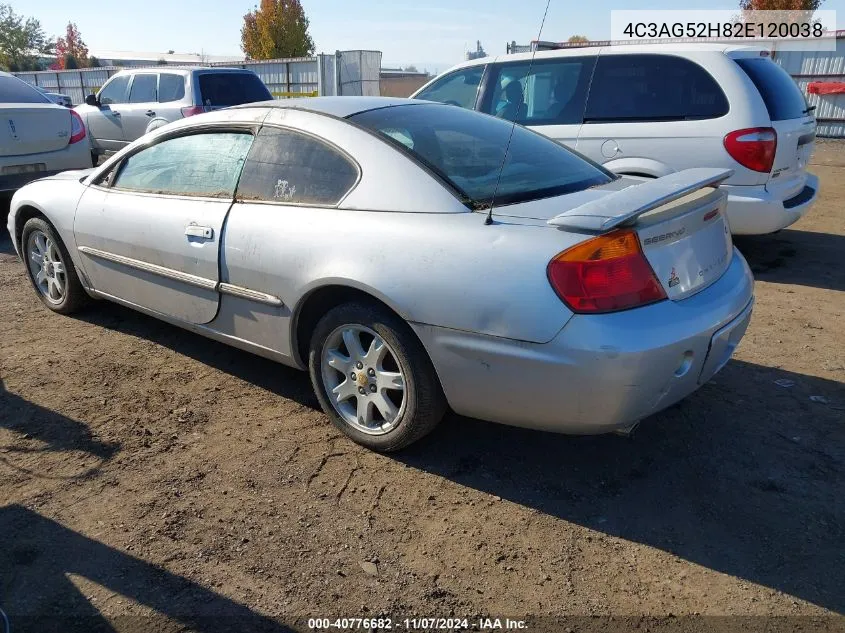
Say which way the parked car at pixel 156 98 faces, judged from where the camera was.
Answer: facing away from the viewer and to the left of the viewer

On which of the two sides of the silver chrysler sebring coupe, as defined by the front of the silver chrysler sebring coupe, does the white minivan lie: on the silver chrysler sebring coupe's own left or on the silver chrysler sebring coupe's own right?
on the silver chrysler sebring coupe's own right

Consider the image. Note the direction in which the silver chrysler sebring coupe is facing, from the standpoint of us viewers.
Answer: facing away from the viewer and to the left of the viewer

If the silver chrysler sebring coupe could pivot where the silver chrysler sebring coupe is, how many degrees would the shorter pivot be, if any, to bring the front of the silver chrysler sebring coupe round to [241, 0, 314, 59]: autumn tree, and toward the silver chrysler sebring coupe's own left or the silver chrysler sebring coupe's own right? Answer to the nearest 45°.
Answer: approximately 45° to the silver chrysler sebring coupe's own right

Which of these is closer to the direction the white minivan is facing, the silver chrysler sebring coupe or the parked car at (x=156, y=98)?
the parked car

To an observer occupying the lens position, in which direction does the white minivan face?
facing away from the viewer and to the left of the viewer
